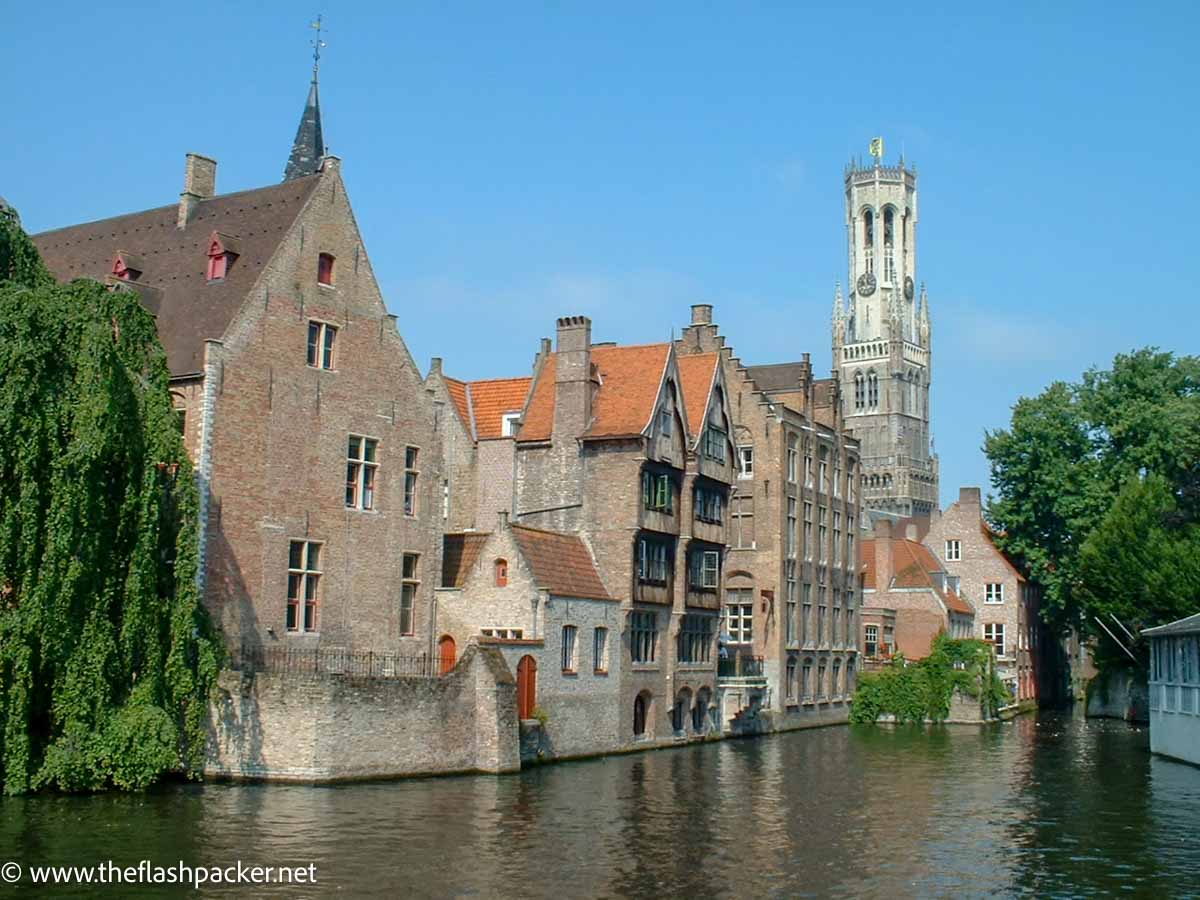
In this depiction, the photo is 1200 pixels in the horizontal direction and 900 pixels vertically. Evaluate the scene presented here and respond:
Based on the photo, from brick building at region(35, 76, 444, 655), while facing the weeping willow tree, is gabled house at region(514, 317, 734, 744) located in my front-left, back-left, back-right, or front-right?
back-left

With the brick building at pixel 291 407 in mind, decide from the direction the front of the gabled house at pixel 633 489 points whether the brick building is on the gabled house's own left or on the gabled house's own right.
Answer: on the gabled house's own right

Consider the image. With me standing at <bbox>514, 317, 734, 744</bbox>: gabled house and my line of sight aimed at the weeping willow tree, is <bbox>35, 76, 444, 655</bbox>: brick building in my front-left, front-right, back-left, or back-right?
front-right

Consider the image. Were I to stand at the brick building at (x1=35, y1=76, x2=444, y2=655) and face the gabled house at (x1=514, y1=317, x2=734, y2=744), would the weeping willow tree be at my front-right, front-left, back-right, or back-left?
back-right

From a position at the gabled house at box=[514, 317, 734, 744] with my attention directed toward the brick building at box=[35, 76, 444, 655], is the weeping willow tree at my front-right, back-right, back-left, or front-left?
front-left

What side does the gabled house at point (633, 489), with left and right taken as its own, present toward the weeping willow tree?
right

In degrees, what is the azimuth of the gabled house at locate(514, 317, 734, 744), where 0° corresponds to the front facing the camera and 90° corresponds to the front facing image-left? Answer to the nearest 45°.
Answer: approximately 315°
